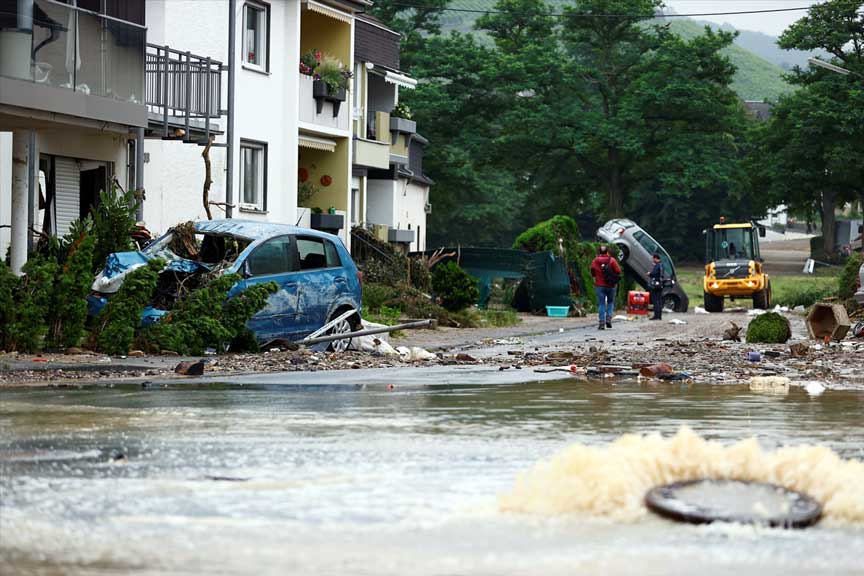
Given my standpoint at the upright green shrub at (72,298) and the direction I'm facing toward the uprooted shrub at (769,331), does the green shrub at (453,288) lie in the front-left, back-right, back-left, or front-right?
front-left

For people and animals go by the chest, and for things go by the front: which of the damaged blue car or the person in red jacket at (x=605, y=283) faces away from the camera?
the person in red jacket

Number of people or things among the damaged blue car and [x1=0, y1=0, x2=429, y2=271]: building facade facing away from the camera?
0

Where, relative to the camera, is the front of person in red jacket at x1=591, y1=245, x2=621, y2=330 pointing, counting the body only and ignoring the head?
away from the camera

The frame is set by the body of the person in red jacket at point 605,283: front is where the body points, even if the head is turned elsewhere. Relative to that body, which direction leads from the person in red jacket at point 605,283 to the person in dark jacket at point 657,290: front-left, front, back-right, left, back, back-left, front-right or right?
front

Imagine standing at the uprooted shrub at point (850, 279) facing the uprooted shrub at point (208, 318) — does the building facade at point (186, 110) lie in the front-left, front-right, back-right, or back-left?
front-right

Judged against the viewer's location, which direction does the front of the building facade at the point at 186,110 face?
facing the viewer and to the right of the viewer

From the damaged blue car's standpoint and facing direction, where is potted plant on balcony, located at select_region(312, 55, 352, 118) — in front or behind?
behind

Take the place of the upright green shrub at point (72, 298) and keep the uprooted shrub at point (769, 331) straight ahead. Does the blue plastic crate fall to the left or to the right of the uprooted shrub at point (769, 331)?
left
